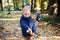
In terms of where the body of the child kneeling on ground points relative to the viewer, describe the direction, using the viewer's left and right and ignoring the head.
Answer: facing the viewer and to the right of the viewer
